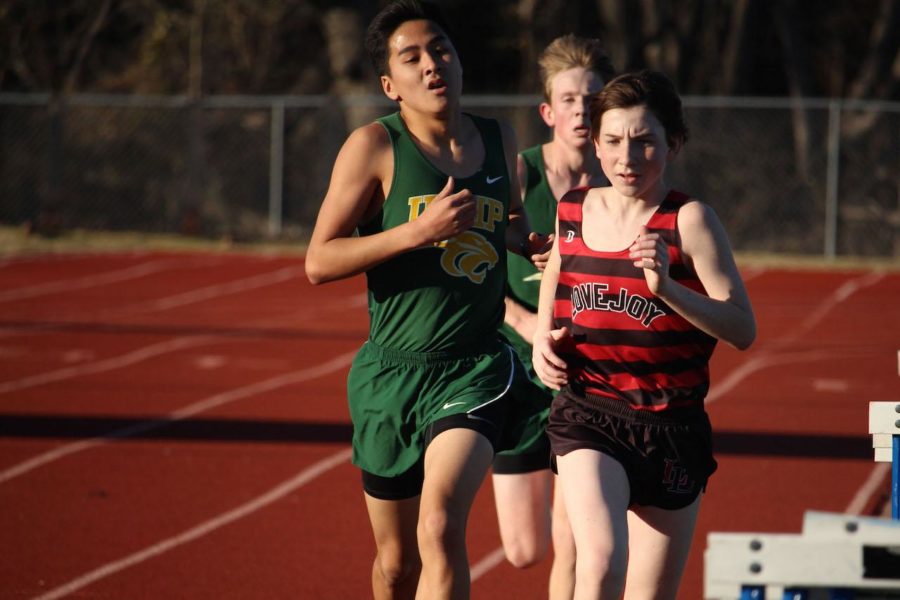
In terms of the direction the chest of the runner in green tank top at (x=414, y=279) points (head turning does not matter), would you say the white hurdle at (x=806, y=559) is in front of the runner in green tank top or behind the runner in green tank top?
in front

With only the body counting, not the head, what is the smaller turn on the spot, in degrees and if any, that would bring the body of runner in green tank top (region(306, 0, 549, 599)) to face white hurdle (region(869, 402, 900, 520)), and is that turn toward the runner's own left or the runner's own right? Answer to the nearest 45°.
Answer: approximately 45° to the runner's own left

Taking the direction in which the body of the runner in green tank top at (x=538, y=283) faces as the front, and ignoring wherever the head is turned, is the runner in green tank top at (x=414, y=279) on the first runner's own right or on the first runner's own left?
on the first runner's own right

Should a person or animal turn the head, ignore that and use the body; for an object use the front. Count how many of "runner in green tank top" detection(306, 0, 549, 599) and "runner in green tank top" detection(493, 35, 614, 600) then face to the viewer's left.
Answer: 0

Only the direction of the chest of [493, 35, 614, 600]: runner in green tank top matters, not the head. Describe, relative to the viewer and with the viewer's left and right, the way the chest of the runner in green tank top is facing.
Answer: facing the viewer and to the right of the viewer

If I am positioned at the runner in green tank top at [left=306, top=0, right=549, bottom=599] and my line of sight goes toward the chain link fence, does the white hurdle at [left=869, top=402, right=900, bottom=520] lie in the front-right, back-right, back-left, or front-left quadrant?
back-right
